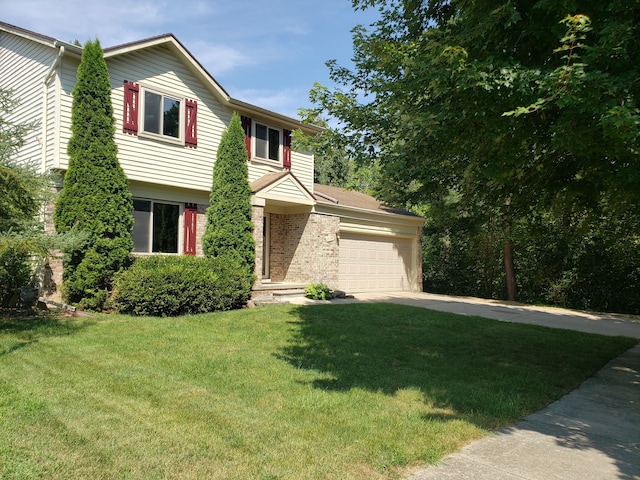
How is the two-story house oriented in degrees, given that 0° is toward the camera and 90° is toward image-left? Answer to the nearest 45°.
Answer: approximately 315°

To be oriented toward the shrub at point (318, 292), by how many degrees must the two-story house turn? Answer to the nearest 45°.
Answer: approximately 45° to its left

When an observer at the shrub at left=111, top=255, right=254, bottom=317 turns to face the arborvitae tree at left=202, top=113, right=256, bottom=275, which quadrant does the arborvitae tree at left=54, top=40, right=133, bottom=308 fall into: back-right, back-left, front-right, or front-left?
back-left

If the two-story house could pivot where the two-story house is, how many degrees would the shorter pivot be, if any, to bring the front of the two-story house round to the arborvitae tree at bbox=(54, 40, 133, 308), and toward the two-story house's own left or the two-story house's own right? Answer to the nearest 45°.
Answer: approximately 90° to the two-story house's own right
